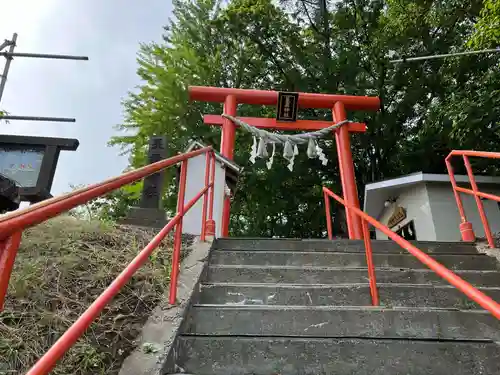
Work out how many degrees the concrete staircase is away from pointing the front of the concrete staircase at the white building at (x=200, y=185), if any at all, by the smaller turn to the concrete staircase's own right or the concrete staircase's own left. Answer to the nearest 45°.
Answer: approximately 135° to the concrete staircase's own right

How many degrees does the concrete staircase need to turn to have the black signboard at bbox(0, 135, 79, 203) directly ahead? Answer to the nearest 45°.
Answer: approximately 90° to its right

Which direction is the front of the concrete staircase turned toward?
toward the camera

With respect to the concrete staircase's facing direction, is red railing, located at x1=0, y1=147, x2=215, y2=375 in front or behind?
in front
